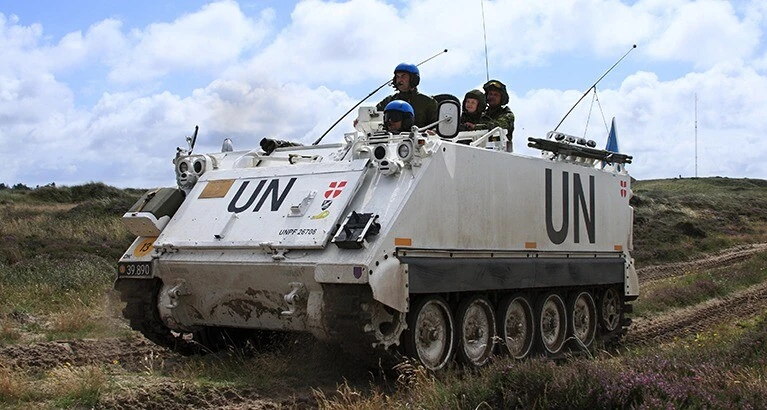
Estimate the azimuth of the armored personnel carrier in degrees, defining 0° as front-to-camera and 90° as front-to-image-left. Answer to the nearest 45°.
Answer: approximately 45°

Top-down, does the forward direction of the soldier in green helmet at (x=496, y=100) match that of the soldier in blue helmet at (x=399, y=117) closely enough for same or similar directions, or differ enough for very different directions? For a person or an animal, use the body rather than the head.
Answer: same or similar directions

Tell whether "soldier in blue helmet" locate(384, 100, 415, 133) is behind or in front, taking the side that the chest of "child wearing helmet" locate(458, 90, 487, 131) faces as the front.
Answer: in front

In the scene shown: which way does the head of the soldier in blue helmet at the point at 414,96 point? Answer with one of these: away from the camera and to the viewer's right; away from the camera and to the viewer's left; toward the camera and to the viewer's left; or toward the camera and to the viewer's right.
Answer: toward the camera and to the viewer's left

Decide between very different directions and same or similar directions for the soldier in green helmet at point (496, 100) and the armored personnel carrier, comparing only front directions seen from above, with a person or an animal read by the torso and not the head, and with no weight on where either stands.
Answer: same or similar directions

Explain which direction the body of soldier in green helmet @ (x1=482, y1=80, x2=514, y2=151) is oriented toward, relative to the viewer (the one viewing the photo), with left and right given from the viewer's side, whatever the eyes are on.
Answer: facing the viewer and to the left of the viewer

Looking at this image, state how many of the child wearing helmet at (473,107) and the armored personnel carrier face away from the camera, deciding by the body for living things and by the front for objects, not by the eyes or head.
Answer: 0

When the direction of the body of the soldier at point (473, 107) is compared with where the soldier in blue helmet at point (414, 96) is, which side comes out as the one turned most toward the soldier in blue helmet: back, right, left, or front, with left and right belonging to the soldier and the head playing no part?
front

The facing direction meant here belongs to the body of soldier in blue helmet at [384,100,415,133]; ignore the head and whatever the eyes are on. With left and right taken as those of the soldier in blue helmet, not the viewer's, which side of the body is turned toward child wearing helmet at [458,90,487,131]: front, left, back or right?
back

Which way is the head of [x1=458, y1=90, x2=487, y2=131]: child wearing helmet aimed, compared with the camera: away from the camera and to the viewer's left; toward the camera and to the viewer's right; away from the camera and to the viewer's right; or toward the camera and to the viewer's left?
toward the camera and to the viewer's left
